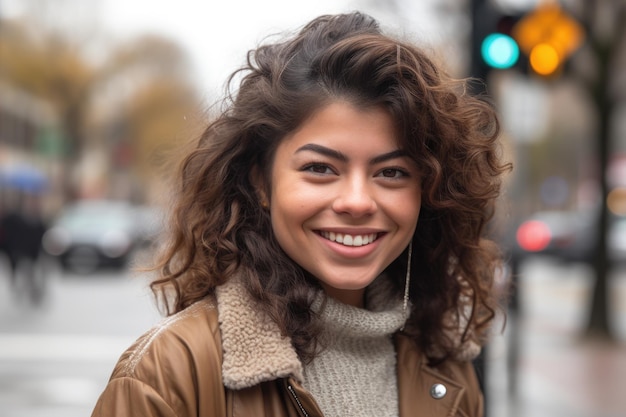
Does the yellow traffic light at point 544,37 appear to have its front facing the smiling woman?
yes

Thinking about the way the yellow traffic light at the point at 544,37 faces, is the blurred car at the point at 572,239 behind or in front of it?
behind

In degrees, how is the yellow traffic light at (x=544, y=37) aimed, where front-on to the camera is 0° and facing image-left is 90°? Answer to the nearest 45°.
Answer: approximately 0°

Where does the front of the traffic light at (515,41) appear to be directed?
toward the camera

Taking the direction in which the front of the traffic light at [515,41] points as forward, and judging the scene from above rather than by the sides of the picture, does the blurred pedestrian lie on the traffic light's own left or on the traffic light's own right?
on the traffic light's own right

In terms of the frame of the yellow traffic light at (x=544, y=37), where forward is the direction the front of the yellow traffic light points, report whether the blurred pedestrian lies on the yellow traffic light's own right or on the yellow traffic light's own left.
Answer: on the yellow traffic light's own right

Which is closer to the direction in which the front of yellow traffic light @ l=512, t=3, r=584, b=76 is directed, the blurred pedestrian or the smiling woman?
the smiling woman

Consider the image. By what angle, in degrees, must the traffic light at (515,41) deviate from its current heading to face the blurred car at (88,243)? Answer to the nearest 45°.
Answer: approximately 135° to its right

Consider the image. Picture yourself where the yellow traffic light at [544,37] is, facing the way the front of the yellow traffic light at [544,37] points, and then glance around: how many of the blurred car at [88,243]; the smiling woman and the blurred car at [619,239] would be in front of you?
1

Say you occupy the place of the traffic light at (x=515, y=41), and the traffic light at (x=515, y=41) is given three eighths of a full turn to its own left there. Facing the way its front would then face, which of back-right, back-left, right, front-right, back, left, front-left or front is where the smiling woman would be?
back-right
